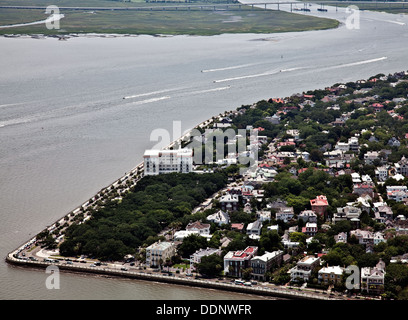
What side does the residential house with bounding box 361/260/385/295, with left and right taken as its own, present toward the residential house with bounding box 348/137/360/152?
back

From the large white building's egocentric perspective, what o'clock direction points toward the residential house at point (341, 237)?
The residential house is roughly at 11 o'clock from the large white building.

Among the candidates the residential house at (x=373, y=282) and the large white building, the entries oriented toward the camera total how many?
2

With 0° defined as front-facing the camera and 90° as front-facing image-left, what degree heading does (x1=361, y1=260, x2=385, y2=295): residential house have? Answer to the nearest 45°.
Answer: approximately 0°

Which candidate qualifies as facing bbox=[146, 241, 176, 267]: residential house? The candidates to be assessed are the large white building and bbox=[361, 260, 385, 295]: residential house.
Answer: the large white building

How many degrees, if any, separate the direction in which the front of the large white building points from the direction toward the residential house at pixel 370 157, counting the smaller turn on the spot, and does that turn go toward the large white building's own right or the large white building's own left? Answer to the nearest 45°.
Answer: approximately 90° to the large white building's own left

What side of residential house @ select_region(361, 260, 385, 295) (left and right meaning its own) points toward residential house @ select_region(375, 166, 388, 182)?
back

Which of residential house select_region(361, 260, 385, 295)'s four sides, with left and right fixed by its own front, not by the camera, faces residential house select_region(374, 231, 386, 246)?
back

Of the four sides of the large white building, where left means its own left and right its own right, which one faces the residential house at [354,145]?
left

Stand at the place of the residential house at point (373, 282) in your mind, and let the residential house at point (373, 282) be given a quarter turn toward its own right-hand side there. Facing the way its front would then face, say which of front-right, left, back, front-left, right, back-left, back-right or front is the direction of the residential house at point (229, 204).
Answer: front-right

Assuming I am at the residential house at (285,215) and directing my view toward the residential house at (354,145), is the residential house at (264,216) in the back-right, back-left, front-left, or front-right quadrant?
back-left

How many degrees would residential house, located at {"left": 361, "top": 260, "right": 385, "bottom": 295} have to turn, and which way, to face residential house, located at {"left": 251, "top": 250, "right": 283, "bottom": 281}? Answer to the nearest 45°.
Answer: approximately 90° to its right

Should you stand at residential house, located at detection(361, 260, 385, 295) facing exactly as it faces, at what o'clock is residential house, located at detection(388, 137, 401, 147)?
residential house, located at detection(388, 137, 401, 147) is roughly at 6 o'clock from residential house, located at detection(361, 260, 385, 295).

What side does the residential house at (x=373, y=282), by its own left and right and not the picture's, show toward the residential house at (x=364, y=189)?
back
